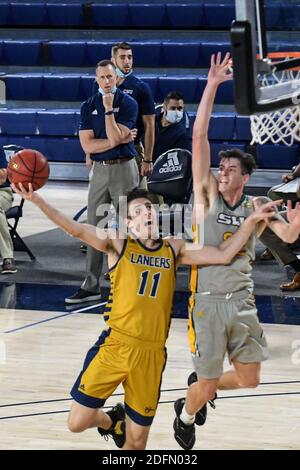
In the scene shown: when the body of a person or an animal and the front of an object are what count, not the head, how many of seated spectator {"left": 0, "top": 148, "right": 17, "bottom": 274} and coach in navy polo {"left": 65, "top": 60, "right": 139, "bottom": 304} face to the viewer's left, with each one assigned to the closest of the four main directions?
0

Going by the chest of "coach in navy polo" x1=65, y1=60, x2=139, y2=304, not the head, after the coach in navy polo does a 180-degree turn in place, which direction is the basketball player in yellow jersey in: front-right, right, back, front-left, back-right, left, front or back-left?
back

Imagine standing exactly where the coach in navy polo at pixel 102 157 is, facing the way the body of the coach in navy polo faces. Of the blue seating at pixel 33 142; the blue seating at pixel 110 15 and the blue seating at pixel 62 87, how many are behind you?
3

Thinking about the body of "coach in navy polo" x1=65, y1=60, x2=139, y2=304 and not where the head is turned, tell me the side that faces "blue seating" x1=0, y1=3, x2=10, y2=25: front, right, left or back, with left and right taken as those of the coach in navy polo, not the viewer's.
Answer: back

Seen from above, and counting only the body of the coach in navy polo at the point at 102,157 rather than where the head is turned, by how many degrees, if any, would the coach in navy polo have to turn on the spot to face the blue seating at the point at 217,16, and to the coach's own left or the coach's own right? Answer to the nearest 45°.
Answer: approximately 180°

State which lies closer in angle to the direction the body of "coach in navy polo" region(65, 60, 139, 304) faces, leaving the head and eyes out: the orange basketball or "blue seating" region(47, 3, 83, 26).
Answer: the orange basketball

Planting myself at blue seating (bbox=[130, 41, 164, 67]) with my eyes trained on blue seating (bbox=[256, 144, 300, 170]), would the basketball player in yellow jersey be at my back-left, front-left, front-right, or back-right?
front-right

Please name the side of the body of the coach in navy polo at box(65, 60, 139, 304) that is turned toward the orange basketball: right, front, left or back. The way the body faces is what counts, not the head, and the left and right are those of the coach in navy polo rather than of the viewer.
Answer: front

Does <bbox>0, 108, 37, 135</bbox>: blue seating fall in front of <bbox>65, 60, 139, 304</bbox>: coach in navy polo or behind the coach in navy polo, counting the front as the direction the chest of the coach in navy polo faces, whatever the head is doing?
behind

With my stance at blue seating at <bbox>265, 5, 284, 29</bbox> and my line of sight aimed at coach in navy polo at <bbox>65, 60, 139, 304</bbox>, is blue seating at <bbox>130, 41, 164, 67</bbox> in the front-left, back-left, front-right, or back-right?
front-right

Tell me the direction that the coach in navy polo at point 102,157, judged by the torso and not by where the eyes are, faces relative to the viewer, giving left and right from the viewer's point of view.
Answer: facing the viewer

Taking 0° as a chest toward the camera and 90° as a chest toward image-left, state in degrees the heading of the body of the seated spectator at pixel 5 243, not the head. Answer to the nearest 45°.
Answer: approximately 315°

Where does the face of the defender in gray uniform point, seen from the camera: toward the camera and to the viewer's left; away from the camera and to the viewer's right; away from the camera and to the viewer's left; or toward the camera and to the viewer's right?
toward the camera and to the viewer's left

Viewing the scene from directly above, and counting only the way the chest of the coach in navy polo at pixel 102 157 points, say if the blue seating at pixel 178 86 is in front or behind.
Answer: behind

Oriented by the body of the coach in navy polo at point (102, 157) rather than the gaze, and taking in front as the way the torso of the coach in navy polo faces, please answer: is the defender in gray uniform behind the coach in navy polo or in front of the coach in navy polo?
in front

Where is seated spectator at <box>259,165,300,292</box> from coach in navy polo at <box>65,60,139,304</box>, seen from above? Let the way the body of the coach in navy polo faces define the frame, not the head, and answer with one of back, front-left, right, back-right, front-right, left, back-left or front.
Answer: left

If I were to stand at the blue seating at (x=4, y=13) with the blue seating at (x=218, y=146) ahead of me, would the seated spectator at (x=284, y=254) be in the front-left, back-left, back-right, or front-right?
front-right

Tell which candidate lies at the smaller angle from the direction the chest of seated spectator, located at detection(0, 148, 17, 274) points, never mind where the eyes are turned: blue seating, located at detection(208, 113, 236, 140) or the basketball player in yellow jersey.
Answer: the basketball player in yellow jersey
